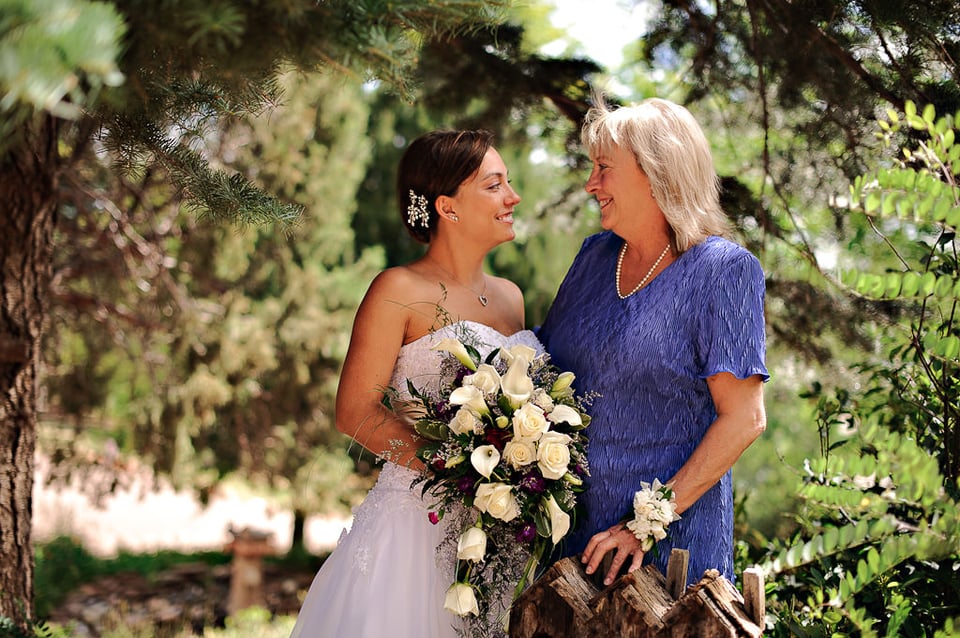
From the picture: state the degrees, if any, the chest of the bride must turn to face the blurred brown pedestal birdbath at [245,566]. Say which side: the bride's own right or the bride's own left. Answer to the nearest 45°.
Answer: approximately 135° to the bride's own left

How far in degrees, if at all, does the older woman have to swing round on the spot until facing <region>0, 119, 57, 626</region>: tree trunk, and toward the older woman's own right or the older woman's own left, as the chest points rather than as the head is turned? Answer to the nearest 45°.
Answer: approximately 45° to the older woman's own right

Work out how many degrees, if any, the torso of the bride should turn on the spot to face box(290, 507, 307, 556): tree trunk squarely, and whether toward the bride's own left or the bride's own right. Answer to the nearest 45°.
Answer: approximately 135° to the bride's own left

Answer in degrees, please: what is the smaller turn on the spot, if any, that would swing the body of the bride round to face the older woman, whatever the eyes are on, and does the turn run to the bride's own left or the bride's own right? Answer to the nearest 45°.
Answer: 0° — they already face them

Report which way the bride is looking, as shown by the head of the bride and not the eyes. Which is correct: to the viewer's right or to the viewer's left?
to the viewer's right

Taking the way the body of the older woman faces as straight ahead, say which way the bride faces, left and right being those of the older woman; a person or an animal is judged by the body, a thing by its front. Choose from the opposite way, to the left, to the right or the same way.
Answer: to the left

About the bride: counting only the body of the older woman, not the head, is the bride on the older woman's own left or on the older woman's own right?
on the older woman's own right

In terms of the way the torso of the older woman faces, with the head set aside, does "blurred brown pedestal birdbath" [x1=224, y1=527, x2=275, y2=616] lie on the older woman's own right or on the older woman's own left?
on the older woman's own right
